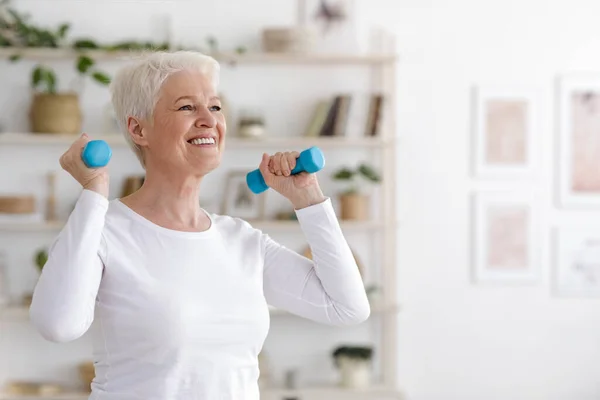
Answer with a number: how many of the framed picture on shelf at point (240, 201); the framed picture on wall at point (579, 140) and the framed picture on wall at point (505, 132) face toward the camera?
3

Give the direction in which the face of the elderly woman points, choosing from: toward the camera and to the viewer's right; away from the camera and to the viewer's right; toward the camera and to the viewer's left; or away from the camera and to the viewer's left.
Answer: toward the camera and to the viewer's right

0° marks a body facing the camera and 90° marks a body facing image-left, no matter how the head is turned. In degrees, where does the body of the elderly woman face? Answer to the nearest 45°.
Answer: approximately 315°

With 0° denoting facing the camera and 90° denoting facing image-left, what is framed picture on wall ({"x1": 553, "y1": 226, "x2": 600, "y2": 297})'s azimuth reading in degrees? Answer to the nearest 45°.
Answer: approximately 0°

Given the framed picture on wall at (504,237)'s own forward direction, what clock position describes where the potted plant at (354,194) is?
The potted plant is roughly at 2 o'clock from the framed picture on wall.

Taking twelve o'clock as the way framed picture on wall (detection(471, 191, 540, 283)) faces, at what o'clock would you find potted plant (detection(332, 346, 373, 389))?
The potted plant is roughly at 2 o'clock from the framed picture on wall.

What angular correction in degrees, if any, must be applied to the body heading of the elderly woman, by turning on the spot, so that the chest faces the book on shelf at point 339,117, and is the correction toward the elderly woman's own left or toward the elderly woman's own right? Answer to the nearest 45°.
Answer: approximately 135° to the elderly woman's own left

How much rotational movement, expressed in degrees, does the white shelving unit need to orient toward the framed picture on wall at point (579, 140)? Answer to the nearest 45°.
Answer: approximately 90° to its left
